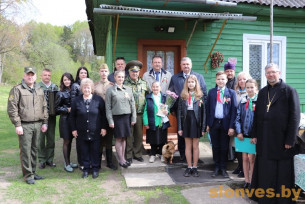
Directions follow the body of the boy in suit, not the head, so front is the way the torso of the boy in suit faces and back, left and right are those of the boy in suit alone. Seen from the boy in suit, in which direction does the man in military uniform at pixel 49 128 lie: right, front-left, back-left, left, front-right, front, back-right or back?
right

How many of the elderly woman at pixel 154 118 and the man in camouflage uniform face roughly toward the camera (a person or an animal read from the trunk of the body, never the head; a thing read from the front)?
2

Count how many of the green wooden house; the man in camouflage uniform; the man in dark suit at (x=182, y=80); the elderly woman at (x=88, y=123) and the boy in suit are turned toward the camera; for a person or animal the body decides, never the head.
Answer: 5

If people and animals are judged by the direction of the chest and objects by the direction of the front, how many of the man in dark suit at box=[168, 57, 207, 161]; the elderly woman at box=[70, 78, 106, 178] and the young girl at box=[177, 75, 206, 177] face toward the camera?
3

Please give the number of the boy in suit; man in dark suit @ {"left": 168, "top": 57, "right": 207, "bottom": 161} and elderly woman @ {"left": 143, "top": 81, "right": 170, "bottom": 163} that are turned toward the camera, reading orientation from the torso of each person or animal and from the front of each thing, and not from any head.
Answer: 3

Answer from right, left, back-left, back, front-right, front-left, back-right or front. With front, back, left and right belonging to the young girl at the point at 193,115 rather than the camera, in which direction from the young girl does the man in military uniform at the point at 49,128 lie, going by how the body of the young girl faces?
right

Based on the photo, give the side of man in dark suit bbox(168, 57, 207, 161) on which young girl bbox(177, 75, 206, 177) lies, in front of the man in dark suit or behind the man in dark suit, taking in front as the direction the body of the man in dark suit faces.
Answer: in front

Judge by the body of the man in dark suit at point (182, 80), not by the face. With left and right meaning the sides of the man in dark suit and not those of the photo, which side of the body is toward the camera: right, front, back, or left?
front

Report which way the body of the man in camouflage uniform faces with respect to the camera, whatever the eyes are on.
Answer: toward the camera

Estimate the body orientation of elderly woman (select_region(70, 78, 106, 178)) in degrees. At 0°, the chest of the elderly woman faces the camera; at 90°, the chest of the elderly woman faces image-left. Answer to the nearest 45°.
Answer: approximately 0°

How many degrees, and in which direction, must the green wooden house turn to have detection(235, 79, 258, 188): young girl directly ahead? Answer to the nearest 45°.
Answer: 0° — it already faces them

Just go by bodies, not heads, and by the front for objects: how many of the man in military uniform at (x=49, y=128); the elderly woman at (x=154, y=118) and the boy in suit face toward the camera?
3

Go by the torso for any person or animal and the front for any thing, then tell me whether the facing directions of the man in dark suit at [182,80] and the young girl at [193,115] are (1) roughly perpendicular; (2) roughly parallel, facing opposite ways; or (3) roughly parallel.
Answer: roughly parallel

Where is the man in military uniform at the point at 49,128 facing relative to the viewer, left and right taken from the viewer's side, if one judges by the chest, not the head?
facing the viewer

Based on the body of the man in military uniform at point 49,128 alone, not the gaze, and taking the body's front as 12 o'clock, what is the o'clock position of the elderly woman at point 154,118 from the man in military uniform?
The elderly woman is roughly at 10 o'clock from the man in military uniform.

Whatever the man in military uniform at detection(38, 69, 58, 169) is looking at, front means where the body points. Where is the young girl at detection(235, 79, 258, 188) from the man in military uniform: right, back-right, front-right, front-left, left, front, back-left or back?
front-left

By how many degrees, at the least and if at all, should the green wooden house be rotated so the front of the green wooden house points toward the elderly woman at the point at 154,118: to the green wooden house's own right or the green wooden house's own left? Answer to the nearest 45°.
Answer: approximately 45° to the green wooden house's own right

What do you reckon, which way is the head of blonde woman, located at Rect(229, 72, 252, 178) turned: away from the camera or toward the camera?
toward the camera

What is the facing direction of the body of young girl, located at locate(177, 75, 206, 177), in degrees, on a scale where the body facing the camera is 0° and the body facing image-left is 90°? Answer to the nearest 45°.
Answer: approximately 0°

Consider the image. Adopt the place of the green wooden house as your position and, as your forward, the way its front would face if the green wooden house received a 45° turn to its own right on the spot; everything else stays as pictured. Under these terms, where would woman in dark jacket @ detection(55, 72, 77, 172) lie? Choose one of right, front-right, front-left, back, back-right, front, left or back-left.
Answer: front

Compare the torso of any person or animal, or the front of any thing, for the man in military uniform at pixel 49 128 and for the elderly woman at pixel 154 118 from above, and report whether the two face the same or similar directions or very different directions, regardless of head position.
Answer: same or similar directions

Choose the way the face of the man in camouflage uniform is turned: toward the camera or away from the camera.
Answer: toward the camera
